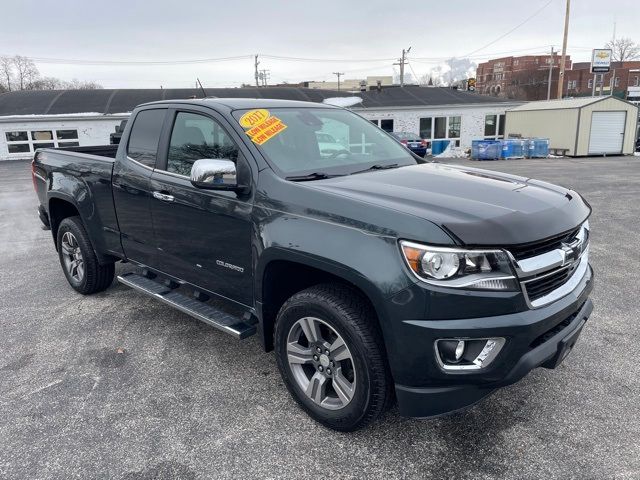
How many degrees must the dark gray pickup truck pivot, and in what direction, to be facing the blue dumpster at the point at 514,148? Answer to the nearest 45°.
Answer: approximately 90° to its left

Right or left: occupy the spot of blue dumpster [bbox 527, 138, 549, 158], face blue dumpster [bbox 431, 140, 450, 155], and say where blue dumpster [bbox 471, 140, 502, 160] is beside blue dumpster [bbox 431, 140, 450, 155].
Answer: left

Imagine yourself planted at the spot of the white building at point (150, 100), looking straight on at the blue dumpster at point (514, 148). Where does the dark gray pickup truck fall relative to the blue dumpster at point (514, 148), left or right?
right

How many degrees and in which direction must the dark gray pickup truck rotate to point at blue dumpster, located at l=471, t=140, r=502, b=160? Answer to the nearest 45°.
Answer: approximately 135° to its left

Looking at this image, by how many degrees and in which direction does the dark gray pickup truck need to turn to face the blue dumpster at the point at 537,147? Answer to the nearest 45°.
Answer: approximately 90° to its left

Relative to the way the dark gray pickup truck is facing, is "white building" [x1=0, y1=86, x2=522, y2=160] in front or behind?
behind

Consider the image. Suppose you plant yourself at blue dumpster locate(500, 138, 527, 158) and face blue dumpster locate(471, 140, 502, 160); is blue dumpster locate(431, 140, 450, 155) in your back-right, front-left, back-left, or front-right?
front-right

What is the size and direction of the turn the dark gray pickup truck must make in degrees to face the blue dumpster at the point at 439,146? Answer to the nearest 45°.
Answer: approximately 135° to its left

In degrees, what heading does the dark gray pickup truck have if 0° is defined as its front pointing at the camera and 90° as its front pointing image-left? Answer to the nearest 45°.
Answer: approximately 315°
